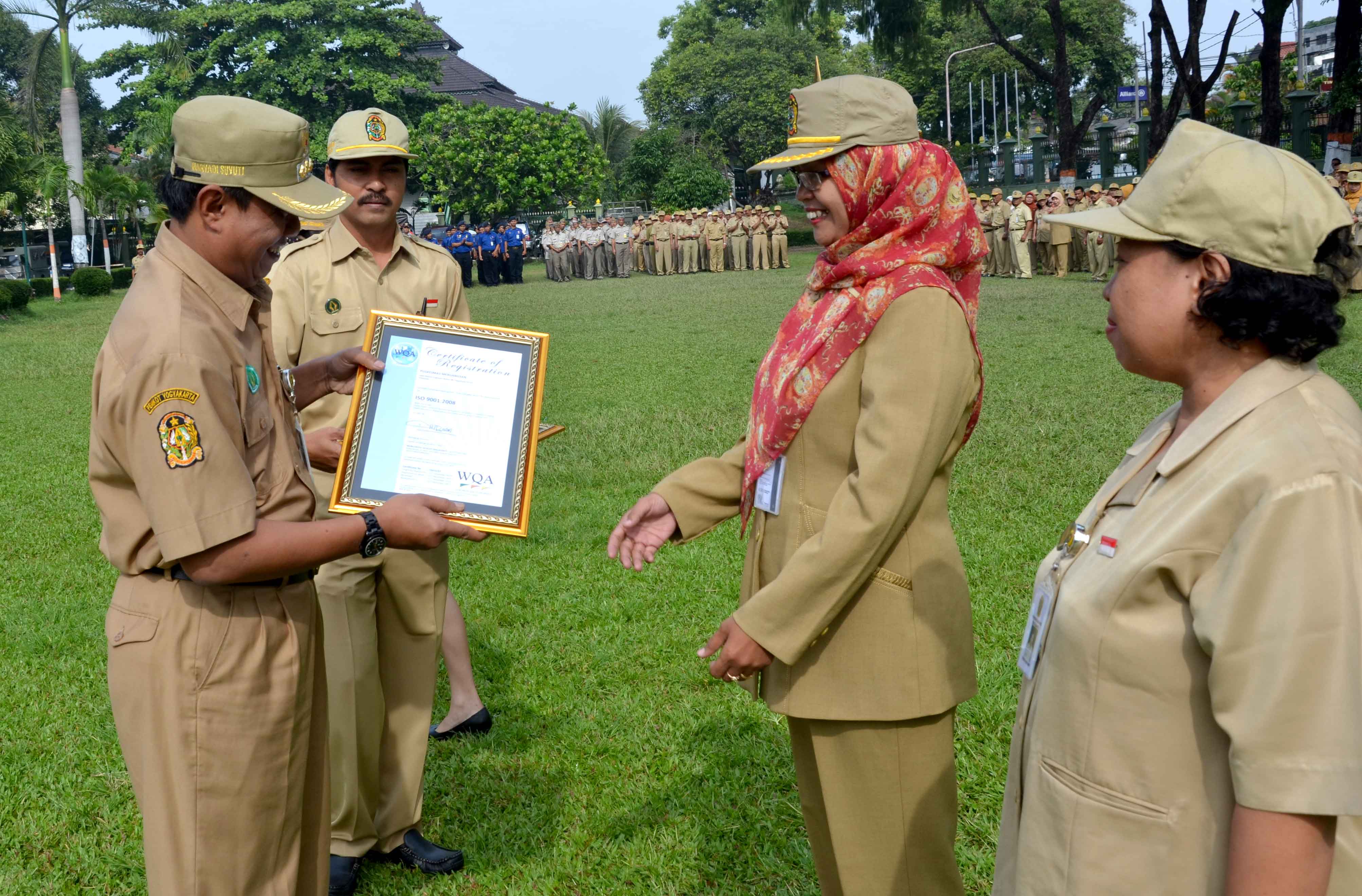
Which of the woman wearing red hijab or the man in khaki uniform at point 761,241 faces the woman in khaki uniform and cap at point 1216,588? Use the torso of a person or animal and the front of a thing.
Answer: the man in khaki uniform

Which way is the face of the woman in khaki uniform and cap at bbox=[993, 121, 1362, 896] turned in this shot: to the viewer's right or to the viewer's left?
to the viewer's left

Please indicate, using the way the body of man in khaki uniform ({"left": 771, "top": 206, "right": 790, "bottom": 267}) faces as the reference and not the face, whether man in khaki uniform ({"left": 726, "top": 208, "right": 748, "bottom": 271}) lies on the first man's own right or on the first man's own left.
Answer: on the first man's own right

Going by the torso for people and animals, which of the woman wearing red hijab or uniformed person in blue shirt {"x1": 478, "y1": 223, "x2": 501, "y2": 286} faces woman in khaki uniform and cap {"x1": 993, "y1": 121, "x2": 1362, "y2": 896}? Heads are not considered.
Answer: the uniformed person in blue shirt

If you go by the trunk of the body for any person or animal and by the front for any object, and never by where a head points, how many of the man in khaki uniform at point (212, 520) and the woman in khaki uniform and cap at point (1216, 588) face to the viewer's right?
1

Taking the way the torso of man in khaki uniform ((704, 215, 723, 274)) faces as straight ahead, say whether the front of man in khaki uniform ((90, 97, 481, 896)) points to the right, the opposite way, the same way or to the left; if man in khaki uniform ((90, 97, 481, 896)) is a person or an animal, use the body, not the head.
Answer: to the left

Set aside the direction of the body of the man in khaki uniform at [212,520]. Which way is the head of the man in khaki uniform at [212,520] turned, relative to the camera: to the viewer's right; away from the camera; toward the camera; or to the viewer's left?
to the viewer's right

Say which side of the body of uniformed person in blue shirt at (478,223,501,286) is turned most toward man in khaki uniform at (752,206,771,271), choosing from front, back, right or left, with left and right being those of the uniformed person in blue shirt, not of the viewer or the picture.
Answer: left

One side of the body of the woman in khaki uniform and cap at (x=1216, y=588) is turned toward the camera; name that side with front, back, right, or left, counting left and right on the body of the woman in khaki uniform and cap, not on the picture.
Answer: left

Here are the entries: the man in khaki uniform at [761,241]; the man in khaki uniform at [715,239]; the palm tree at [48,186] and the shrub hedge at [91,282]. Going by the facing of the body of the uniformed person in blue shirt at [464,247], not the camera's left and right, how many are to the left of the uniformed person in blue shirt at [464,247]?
2

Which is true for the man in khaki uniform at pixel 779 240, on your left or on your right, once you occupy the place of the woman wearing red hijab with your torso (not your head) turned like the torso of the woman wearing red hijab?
on your right

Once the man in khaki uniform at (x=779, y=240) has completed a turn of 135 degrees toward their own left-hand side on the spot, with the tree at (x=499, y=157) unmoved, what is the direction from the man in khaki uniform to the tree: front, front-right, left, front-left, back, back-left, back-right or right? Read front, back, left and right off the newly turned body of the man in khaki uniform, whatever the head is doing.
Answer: left

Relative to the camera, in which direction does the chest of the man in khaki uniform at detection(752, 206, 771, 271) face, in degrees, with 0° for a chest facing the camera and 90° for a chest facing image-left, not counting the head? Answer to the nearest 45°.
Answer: approximately 0°

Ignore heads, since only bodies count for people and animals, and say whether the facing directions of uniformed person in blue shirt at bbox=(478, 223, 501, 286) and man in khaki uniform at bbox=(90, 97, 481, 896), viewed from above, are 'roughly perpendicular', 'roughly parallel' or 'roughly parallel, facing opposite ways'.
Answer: roughly perpendicular

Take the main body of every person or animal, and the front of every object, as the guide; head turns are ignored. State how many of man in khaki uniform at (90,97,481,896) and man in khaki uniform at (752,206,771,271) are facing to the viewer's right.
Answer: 1
